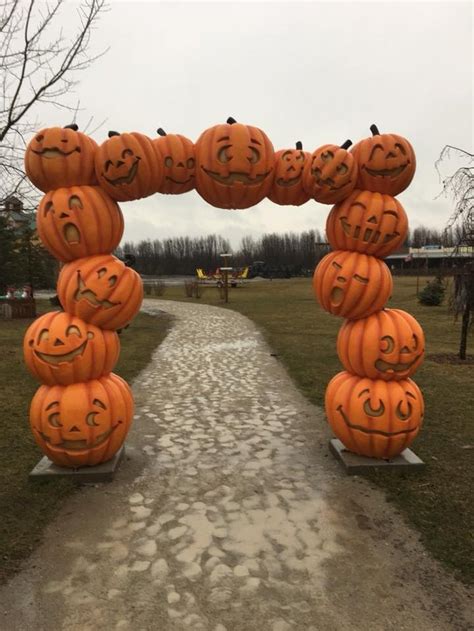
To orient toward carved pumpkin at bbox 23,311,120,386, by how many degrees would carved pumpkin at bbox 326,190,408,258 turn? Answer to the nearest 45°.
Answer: approximately 90° to its right

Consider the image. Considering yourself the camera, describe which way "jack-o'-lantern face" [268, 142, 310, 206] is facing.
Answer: facing the viewer

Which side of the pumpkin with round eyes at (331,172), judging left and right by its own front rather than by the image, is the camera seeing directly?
front

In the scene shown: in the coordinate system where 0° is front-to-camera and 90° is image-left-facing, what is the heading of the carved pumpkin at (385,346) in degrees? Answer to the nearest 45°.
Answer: approximately 315°

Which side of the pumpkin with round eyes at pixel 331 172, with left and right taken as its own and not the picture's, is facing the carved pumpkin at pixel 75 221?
right

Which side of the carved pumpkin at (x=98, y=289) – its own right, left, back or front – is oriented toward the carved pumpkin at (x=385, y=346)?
left

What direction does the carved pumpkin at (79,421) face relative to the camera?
toward the camera
